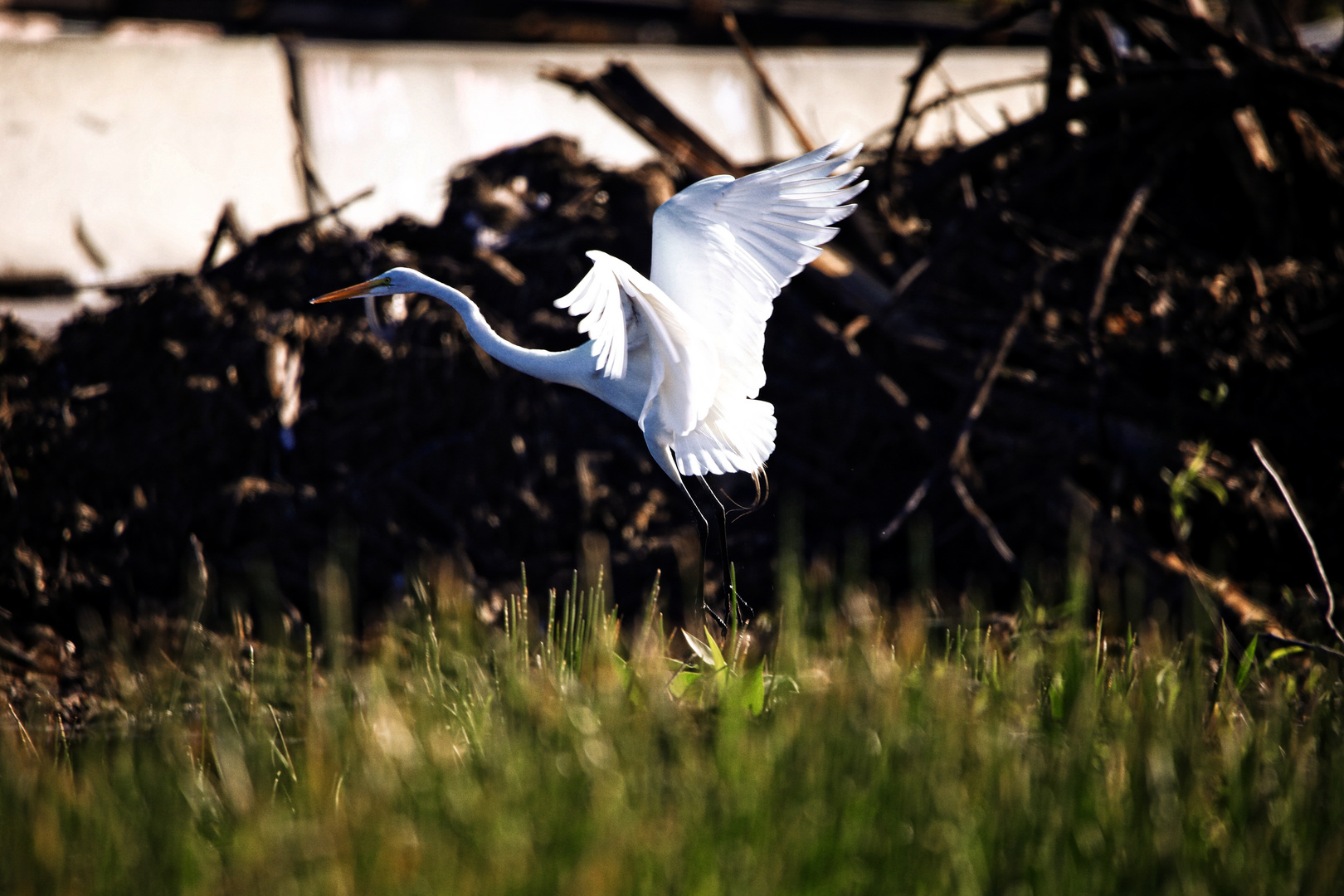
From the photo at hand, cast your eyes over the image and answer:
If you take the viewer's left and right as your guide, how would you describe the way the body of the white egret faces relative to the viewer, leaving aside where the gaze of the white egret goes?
facing to the left of the viewer
